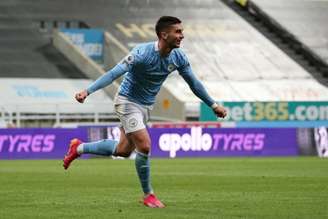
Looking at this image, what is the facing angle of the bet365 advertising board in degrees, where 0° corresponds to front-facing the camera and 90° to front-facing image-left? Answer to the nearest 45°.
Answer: approximately 0°
